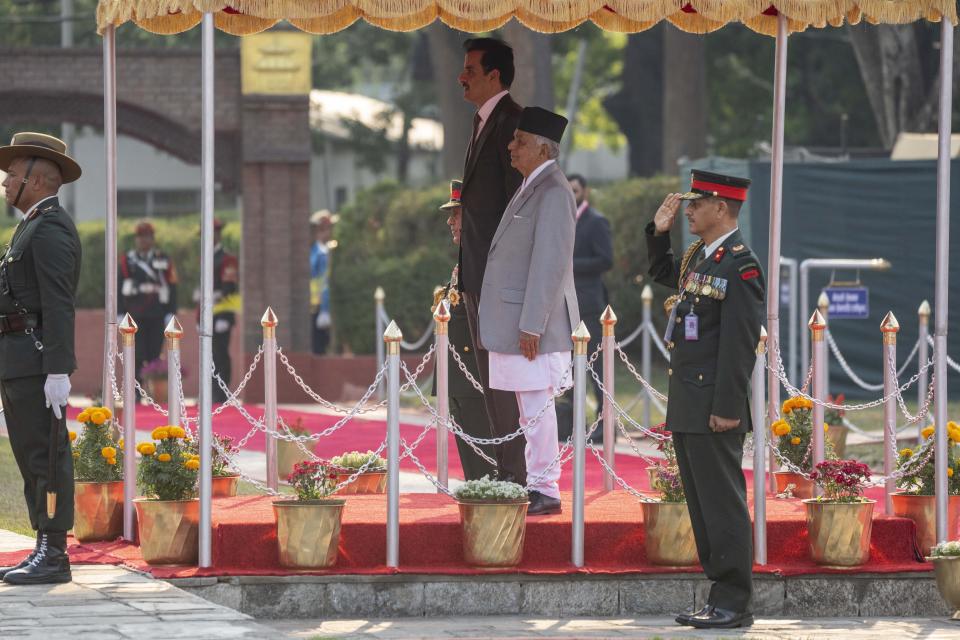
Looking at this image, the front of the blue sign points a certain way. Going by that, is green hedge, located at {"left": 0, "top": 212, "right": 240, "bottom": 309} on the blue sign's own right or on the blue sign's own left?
on the blue sign's own right

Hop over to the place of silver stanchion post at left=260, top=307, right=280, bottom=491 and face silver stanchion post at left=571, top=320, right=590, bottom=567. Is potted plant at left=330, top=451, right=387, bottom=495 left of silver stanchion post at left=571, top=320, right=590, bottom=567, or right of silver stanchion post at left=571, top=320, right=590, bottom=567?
left

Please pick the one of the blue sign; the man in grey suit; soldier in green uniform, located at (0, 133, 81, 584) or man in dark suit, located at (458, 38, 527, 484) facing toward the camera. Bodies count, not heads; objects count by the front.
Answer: the blue sign

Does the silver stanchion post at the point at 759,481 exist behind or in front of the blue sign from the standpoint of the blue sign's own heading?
in front

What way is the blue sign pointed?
toward the camera

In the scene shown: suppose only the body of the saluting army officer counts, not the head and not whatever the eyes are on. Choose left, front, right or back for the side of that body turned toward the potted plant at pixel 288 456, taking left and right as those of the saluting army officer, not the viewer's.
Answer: right

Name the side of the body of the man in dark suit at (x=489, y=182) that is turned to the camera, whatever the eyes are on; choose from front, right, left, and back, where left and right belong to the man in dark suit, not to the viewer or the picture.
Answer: left

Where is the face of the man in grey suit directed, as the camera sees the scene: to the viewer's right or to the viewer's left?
to the viewer's left

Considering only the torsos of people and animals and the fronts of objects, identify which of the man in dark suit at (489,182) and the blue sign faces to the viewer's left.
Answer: the man in dark suit

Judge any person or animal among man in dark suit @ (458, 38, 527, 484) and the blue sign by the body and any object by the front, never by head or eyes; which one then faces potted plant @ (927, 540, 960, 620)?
the blue sign

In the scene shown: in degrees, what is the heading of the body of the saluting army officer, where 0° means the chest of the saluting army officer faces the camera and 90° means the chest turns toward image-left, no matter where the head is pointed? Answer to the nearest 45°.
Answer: approximately 45°
